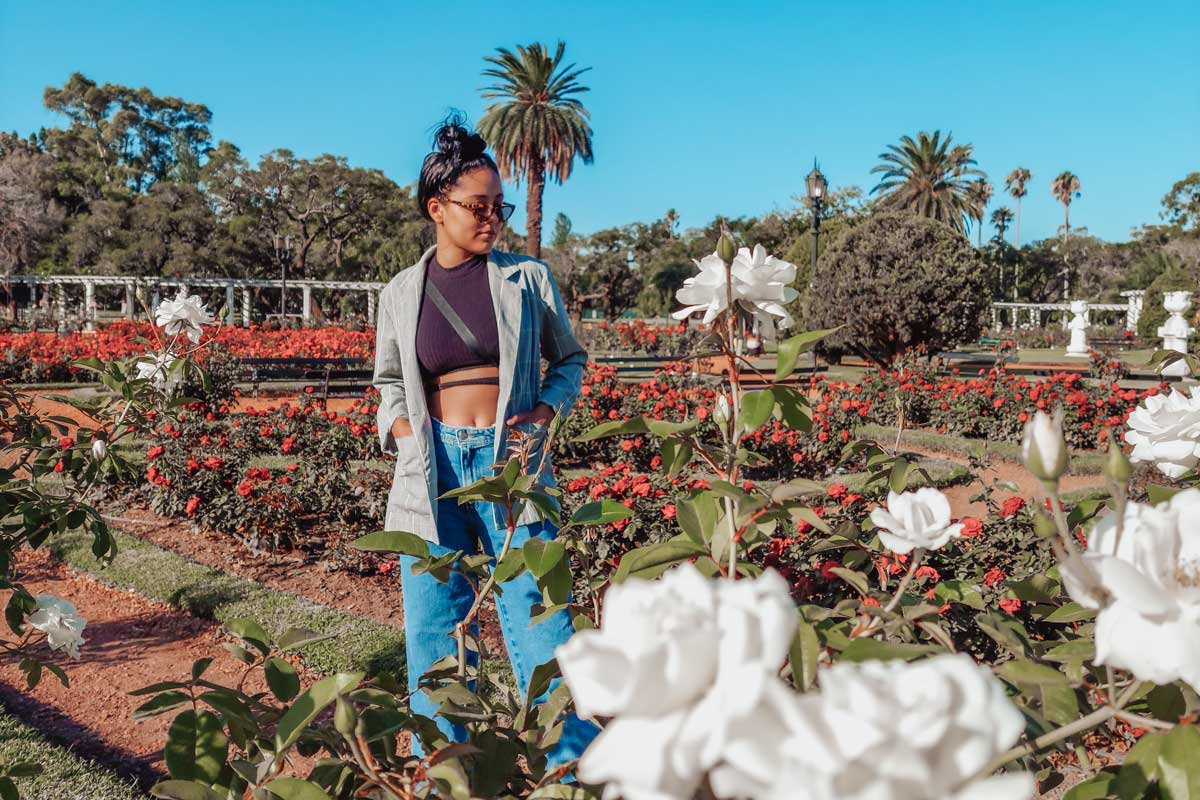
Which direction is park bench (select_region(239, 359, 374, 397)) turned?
toward the camera

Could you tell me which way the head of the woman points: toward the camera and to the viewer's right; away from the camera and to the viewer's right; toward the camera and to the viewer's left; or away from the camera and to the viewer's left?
toward the camera and to the viewer's right

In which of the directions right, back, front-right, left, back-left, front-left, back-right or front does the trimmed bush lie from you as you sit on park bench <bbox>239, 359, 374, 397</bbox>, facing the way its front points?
left

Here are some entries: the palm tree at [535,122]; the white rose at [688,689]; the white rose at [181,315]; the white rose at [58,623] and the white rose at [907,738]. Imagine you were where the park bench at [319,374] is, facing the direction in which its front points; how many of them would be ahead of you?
4

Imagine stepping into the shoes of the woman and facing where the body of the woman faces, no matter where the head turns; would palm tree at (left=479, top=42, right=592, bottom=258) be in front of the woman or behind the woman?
behind

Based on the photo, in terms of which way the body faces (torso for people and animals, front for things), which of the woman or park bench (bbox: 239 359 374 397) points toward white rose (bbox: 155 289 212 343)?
the park bench

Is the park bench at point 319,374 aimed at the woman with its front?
yes

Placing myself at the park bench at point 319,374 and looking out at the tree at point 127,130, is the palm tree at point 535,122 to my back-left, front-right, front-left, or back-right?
front-right

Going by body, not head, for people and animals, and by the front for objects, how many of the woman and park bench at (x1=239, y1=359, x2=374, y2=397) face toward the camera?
2

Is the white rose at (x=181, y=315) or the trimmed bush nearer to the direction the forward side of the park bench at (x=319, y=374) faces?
the white rose

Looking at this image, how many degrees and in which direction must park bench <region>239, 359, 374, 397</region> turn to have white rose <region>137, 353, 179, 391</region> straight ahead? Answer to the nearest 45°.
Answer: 0° — it already faces it

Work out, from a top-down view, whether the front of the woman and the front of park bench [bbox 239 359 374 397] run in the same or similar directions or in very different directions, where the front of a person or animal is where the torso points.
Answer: same or similar directions

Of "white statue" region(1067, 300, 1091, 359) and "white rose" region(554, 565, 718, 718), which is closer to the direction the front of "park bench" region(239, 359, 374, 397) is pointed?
the white rose

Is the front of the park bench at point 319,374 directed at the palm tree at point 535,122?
no

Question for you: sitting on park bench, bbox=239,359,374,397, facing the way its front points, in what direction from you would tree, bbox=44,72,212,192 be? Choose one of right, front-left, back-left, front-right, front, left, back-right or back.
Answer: back

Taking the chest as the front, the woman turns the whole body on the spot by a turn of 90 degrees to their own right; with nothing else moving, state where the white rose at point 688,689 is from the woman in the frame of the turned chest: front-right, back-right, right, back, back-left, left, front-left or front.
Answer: left

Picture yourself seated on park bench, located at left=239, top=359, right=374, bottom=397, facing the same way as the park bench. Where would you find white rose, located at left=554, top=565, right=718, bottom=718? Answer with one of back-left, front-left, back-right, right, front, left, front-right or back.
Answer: front

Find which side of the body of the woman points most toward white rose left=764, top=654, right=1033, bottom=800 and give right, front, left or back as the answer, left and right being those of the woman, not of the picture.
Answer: front

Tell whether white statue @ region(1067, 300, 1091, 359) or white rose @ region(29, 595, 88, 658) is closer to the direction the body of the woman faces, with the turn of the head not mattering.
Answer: the white rose

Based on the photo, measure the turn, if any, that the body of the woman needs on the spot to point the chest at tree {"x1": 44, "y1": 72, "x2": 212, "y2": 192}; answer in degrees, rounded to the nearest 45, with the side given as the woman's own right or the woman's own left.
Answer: approximately 180°
